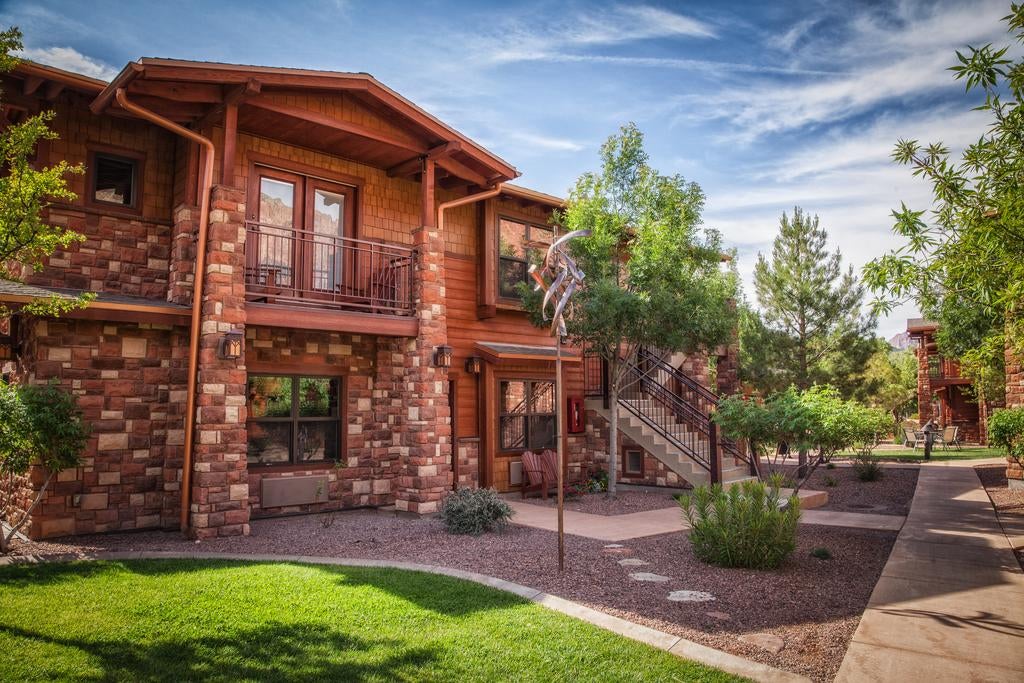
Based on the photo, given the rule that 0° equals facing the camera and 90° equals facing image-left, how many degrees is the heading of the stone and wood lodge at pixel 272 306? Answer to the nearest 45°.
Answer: approximately 315°

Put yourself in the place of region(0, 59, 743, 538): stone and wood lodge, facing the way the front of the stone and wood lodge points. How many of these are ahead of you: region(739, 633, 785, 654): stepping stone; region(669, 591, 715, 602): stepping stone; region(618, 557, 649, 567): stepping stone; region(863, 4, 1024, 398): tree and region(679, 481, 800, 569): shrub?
5

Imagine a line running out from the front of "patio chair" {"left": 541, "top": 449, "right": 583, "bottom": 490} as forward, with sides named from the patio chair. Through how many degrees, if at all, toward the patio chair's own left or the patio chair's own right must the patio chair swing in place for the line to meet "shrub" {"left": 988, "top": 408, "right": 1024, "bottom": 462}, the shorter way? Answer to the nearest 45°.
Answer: approximately 45° to the patio chair's own left

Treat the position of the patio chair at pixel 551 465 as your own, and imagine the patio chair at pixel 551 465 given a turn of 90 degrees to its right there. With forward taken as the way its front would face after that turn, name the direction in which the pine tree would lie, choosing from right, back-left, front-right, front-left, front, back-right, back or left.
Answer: back

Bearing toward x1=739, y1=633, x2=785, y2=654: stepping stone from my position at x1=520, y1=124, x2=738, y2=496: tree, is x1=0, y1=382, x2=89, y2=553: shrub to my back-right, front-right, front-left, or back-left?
front-right

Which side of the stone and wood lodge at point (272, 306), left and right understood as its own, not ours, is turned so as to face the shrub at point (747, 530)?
front

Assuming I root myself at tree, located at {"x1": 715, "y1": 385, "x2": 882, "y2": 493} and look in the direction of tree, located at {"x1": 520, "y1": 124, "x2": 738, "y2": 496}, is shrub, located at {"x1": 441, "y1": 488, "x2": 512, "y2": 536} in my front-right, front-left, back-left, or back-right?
front-left

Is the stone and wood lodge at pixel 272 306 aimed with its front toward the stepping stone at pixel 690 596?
yes

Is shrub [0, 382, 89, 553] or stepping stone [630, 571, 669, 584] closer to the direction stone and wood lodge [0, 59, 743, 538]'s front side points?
the stepping stone

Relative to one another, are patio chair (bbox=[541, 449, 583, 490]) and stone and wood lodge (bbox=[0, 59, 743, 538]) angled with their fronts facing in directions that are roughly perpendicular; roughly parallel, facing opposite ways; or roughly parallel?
roughly parallel

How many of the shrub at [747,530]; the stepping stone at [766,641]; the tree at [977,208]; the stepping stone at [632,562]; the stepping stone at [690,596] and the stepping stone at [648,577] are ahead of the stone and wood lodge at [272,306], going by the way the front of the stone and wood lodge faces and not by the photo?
6

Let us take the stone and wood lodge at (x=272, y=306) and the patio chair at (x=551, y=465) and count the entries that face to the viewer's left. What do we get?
0

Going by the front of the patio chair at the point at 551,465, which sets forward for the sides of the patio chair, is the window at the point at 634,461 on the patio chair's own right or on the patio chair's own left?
on the patio chair's own left

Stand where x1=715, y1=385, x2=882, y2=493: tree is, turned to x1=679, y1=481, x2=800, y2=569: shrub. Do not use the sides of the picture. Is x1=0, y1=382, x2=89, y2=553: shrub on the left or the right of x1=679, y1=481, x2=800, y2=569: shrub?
right

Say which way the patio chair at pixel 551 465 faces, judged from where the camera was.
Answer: facing the viewer and to the right of the viewer

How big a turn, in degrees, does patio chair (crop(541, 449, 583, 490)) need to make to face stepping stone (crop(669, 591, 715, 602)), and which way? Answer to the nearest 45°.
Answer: approximately 45° to its right
